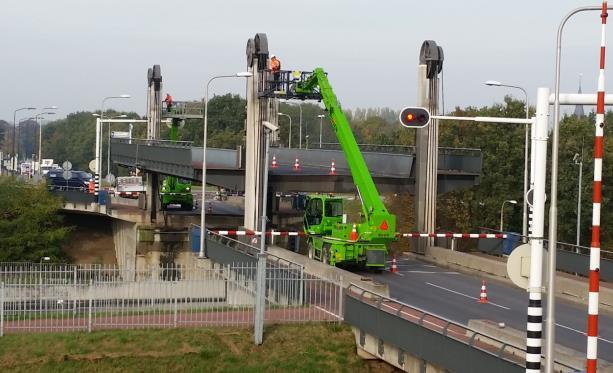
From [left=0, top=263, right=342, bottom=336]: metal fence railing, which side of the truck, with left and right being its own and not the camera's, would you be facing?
left

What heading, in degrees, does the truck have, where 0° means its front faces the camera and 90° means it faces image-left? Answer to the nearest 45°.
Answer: approximately 135°

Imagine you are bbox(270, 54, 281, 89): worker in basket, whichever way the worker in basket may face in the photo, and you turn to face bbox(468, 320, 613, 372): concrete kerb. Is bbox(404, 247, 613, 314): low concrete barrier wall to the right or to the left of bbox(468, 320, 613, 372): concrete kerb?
left

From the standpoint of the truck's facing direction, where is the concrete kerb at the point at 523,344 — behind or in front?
behind

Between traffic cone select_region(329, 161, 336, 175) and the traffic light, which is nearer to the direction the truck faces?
the traffic cone

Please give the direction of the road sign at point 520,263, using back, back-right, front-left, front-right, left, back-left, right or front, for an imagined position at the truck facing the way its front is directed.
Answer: back-left

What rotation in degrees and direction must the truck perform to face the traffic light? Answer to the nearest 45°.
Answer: approximately 135° to its left

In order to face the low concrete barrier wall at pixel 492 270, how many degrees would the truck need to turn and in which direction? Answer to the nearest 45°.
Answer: approximately 135° to its right
